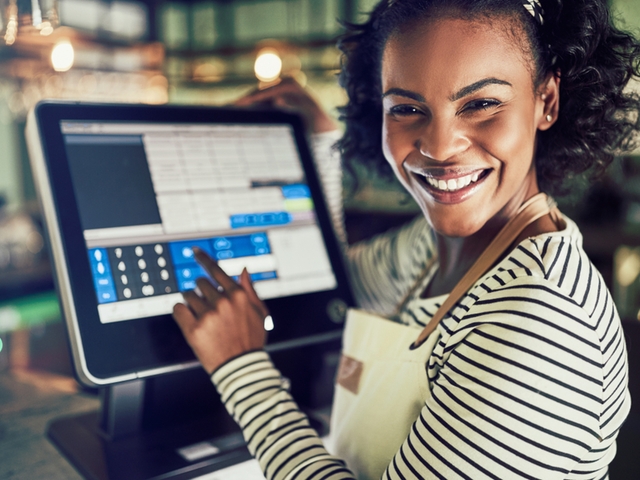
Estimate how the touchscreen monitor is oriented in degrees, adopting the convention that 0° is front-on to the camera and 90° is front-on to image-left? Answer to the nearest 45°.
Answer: approximately 315°
